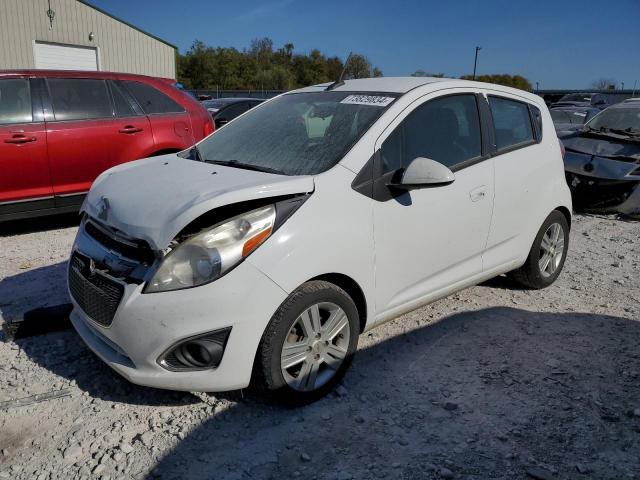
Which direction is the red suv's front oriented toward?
to the viewer's left

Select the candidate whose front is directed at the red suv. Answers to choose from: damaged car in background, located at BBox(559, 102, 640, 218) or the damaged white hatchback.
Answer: the damaged car in background

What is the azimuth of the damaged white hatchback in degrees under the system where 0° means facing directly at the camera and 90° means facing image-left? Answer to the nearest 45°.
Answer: approximately 45°

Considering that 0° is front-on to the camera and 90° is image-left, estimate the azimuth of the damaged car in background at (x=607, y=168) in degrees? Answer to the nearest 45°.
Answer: approximately 45°

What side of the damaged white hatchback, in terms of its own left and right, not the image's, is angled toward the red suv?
right

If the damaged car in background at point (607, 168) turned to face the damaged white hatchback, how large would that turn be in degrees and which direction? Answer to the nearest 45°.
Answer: approximately 45° to its left

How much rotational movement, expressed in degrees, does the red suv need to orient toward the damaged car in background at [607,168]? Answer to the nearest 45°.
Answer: approximately 180°

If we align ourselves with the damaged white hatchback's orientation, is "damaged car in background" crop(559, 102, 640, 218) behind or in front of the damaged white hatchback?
behind
